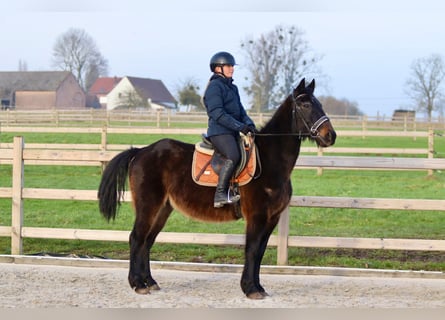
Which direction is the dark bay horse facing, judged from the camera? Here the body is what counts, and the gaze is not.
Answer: to the viewer's right

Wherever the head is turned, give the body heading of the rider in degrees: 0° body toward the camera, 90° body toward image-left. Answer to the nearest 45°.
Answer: approximately 270°
